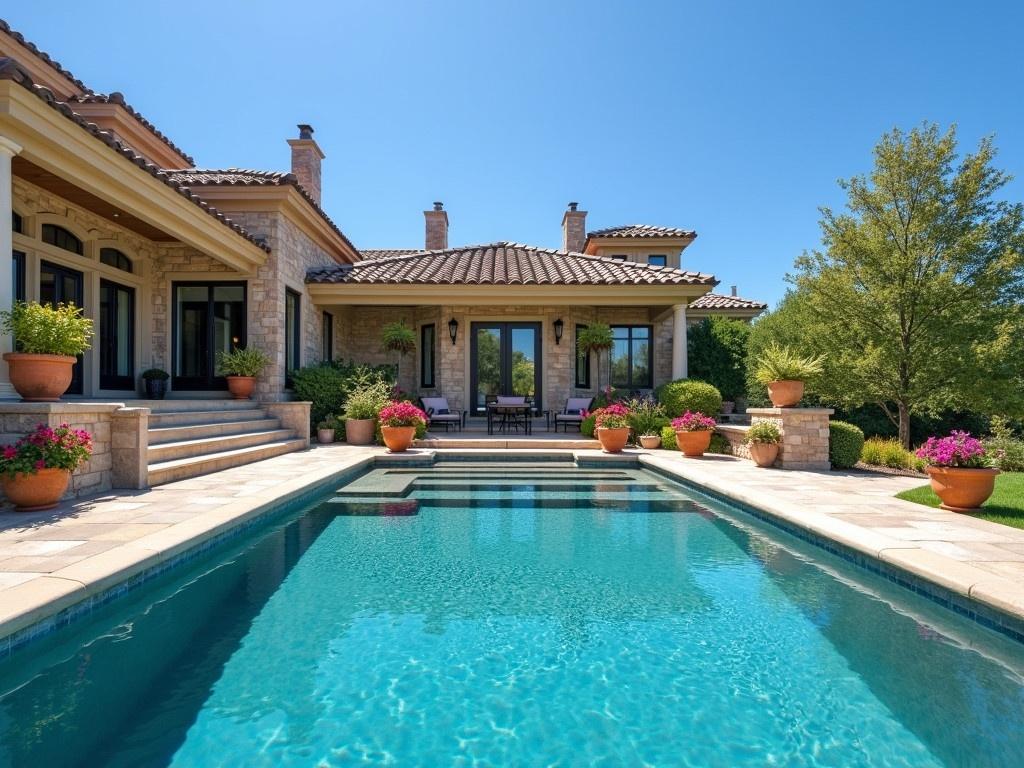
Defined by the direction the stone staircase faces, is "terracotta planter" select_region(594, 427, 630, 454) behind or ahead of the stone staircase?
ahead

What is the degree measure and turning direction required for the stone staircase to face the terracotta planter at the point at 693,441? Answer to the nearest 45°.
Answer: approximately 45° to its left

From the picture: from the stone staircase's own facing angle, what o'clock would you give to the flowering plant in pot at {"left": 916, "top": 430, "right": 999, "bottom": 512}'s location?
The flowering plant in pot is roughly at 12 o'clock from the stone staircase.

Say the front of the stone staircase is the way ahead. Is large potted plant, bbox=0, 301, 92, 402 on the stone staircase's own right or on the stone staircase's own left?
on the stone staircase's own right

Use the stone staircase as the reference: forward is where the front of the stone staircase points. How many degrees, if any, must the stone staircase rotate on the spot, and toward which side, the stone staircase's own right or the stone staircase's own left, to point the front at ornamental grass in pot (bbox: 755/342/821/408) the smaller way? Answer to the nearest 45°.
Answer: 0° — it already faces it

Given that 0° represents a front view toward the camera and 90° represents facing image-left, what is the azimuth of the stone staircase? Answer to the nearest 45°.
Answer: approximately 315°

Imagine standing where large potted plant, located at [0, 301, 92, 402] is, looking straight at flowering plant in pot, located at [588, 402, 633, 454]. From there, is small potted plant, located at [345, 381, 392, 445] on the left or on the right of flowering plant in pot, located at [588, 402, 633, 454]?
left

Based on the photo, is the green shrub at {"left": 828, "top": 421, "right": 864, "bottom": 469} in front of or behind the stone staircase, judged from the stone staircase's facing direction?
in front

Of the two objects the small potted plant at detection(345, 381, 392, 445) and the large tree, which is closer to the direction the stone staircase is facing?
the large tree

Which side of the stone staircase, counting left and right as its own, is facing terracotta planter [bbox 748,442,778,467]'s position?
front

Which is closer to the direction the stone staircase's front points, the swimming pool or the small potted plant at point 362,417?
the swimming pool

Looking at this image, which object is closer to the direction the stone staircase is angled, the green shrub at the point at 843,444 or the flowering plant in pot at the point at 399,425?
the green shrub
